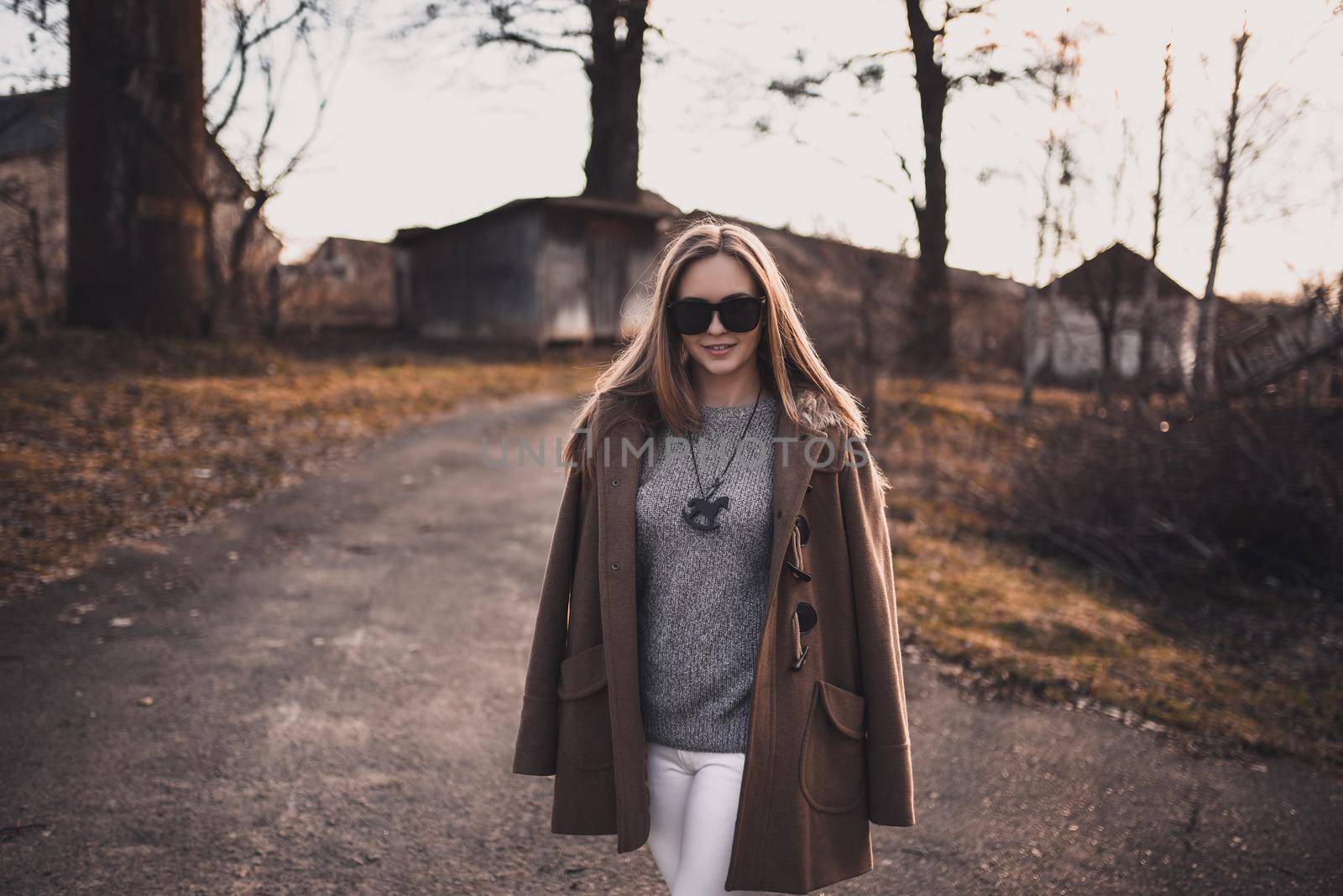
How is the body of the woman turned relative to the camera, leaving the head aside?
toward the camera

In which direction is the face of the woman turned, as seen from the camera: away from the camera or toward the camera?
toward the camera

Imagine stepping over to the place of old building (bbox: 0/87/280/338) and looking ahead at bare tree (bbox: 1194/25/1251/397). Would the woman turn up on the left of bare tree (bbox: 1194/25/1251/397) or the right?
right

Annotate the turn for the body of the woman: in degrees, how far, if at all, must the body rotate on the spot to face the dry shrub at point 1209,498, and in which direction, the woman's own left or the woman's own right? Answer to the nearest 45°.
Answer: approximately 135° to the woman's own left

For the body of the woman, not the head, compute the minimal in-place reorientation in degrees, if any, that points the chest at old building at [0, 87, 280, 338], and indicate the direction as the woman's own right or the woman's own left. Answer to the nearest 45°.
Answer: approximately 135° to the woman's own right

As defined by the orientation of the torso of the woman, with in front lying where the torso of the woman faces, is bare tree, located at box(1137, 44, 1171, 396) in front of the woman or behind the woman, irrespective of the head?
behind

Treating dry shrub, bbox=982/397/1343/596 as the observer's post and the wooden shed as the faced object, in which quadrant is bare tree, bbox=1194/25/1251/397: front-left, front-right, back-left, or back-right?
front-right

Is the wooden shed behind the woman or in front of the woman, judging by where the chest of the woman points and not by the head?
behind

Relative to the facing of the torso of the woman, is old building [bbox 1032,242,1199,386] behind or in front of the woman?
behind
